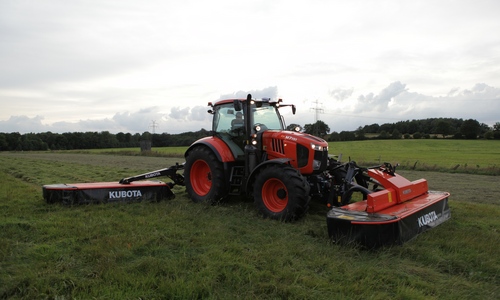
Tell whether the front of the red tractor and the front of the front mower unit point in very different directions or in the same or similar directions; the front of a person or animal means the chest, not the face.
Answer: same or similar directions

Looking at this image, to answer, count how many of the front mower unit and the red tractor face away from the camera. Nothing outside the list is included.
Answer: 0

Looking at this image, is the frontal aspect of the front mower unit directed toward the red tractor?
no

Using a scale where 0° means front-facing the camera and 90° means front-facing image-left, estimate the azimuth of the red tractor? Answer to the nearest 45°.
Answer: approximately 315°

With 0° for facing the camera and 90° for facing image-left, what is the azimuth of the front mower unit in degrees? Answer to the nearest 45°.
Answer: approximately 315°

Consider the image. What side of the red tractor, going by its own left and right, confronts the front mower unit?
front
